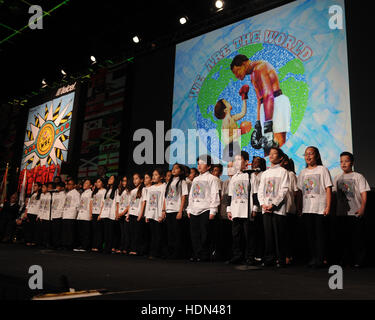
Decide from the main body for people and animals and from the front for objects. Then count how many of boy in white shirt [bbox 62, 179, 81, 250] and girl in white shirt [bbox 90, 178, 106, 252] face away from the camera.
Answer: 0

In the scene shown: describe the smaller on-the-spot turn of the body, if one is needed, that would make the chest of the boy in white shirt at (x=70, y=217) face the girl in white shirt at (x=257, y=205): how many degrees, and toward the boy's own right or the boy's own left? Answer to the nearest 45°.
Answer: approximately 90° to the boy's own left

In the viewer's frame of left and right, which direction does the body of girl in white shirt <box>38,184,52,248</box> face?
facing the viewer and to the left of the viewer

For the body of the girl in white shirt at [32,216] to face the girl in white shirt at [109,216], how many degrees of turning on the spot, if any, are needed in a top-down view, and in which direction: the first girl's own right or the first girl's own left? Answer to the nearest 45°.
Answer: approximately 90° to the first girl's own left

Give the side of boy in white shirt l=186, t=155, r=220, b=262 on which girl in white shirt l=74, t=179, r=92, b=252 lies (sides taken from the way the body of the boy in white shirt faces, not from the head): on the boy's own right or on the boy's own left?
on the boy's own right

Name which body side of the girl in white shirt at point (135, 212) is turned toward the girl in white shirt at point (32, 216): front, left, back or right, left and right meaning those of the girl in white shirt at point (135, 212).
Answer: right

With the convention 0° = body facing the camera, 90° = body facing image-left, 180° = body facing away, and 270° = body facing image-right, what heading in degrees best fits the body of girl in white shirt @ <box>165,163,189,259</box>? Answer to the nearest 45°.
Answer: approximately 45°

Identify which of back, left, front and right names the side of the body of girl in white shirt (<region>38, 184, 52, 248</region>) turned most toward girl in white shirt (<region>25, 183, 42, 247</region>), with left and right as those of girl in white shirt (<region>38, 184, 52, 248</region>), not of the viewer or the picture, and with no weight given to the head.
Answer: right

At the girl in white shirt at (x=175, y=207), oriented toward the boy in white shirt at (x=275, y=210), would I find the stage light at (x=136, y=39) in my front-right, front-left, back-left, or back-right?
back-left

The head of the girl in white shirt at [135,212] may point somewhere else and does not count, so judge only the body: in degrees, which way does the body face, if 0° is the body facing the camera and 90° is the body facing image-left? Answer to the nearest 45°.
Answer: approximately 45°

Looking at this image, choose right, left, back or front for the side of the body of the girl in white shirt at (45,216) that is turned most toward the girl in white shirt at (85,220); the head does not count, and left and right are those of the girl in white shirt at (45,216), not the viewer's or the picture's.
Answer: left
